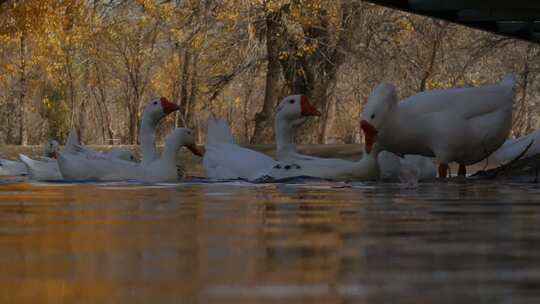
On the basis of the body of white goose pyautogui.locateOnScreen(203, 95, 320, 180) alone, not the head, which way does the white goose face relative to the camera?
to the viewer's right

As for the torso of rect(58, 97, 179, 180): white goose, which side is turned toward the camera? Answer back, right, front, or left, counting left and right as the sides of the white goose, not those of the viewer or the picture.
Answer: right

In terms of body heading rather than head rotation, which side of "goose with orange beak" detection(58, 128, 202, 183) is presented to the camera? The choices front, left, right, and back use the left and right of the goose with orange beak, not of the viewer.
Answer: right

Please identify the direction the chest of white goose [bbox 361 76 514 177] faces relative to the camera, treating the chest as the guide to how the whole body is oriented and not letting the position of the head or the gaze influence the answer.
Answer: to the viewer's left

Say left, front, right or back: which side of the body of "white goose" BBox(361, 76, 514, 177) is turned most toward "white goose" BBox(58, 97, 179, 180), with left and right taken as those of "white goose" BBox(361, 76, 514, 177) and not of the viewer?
front
